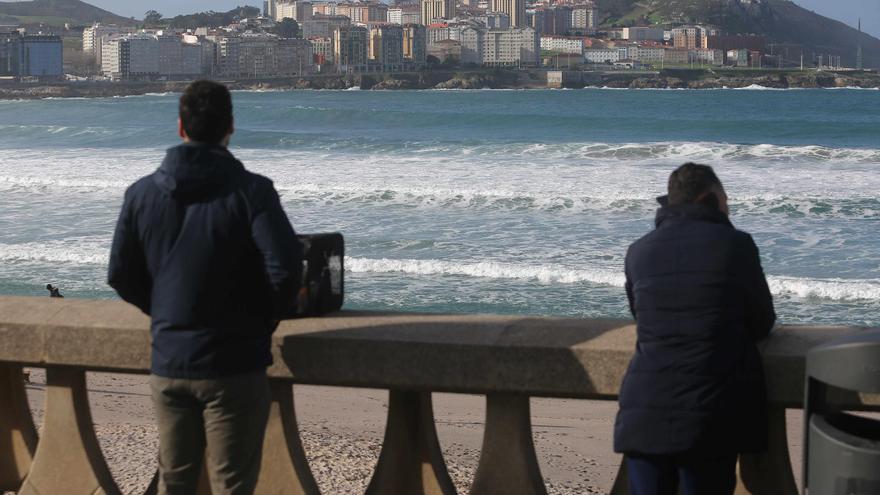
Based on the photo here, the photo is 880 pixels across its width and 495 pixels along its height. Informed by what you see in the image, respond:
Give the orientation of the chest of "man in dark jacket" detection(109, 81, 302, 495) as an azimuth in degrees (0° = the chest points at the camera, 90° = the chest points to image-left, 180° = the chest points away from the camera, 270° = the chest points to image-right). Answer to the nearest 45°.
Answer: approximately 180°

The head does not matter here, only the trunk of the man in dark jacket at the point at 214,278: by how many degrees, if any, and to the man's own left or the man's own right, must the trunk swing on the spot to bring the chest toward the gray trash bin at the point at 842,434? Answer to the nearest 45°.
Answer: approximately 135° to the man's own right

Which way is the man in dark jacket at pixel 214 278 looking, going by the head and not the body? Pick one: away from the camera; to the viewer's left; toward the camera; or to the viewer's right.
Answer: away from the camera
